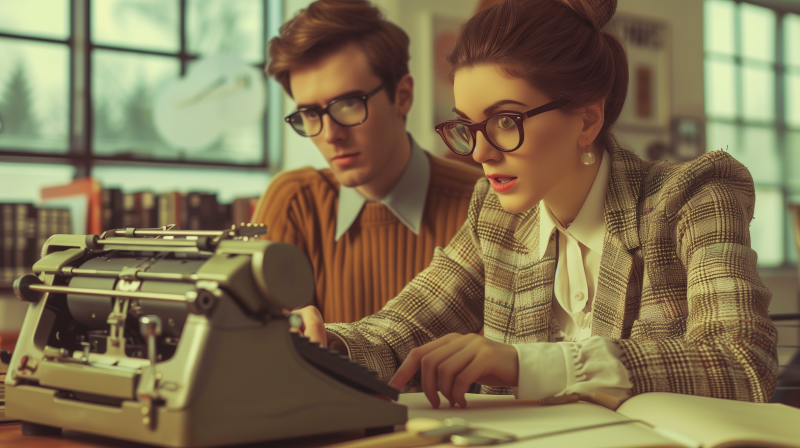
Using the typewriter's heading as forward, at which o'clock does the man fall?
The man is roughly at 11 o'clock from the typewriter.

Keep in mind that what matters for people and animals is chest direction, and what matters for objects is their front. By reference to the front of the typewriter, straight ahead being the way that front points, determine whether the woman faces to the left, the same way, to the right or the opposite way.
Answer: the opposite way

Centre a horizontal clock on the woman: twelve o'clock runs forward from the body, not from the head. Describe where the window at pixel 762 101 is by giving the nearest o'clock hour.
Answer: The window is roughly at 5 o'clock from the woman.

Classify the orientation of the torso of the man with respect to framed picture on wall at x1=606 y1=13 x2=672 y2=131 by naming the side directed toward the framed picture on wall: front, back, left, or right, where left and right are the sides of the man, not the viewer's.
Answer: back

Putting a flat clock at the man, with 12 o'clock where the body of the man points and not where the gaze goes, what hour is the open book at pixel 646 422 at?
The open book is roughly at 10 o'clock from the man.

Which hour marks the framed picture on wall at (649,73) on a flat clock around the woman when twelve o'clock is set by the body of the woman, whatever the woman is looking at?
The framed picture on wall is roughly at 5 o'clock from the woman.

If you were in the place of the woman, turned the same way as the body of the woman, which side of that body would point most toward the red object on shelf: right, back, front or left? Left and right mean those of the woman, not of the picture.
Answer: right

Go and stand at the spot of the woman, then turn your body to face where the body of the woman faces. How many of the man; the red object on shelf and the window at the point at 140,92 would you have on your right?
3

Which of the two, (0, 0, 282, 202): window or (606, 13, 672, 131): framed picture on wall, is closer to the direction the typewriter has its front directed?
the framed picture on wall

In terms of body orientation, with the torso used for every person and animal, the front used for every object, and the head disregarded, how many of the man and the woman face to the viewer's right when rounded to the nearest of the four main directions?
0

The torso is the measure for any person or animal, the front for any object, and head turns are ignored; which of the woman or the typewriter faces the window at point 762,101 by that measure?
the typewriter

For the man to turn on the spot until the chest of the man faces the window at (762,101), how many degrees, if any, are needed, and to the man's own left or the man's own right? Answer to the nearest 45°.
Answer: approximately 180°

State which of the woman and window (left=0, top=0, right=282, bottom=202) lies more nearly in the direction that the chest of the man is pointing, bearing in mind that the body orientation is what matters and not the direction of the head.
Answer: the woman
